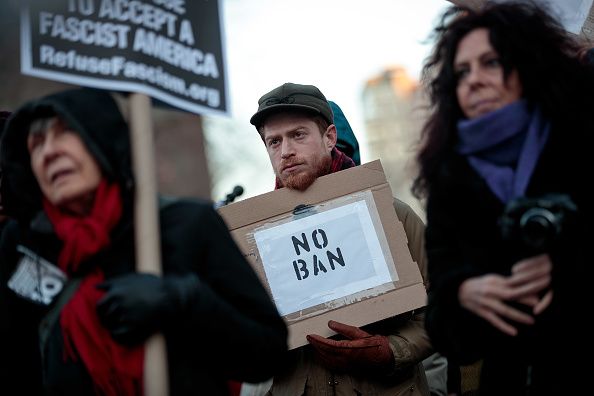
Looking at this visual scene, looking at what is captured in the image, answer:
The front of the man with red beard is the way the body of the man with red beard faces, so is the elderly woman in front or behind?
in front

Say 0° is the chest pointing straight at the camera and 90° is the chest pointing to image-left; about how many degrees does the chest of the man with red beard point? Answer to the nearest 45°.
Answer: approximately 45°

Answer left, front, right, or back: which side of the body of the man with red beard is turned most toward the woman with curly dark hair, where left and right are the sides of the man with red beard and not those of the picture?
left

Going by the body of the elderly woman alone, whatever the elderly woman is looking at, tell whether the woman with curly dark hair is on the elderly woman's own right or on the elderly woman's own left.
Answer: on the elderly woman's own left

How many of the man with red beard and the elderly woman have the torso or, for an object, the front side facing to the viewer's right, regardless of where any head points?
0

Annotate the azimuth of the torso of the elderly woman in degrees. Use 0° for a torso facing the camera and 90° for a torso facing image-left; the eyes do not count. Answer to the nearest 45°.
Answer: approximately 45°

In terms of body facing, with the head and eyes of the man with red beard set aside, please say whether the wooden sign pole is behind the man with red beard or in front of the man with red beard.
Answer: in front

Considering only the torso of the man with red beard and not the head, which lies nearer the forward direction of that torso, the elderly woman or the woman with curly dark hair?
the elderly woman
